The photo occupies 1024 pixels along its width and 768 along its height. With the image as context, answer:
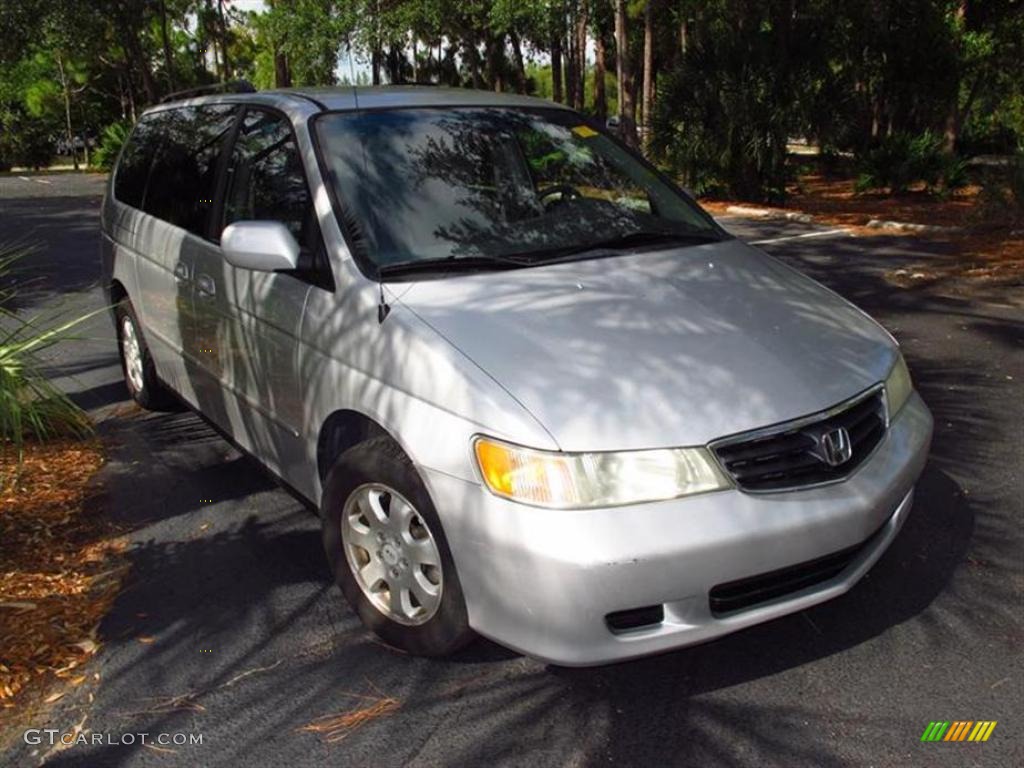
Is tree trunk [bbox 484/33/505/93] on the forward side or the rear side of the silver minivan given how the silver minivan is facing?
on the rear side

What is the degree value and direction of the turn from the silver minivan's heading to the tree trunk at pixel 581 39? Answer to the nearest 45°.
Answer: approximately 135° to its left

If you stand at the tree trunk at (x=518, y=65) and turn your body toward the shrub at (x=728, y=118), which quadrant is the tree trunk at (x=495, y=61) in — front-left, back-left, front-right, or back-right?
back-right

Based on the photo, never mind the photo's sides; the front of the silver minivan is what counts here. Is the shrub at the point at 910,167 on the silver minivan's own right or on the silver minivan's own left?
on the silver minivan's own left

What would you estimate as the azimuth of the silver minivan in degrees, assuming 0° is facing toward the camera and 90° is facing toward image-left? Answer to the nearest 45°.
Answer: approximately 315°

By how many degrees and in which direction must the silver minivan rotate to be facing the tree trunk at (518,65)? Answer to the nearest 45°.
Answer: approximately 135° to its left
